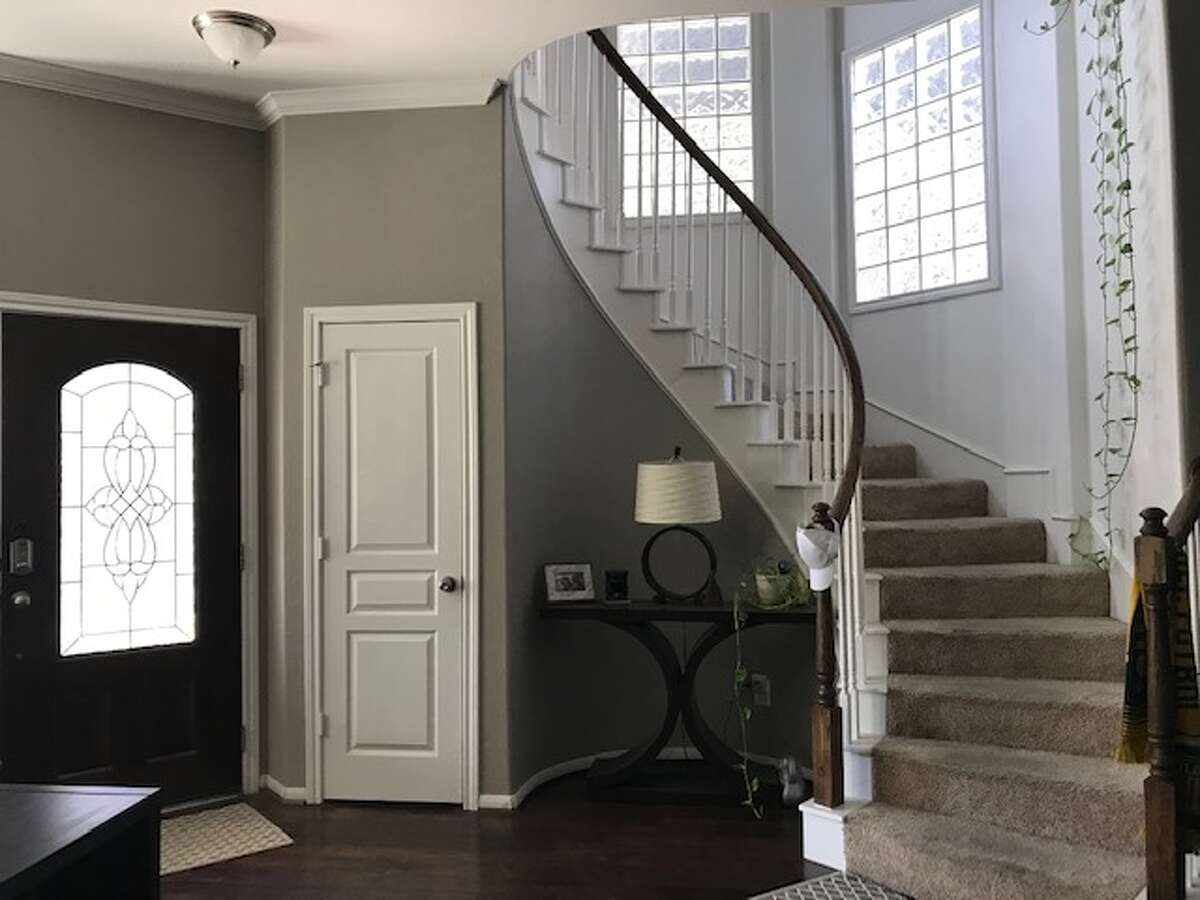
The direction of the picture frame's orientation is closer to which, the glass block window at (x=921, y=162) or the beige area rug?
the beige area rug

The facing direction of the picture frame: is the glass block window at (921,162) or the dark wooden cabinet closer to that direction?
the dark wooden cabinet

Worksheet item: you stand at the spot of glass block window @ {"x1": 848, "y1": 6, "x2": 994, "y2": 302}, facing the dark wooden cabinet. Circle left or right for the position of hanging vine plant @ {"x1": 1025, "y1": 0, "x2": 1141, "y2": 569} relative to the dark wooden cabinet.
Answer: left

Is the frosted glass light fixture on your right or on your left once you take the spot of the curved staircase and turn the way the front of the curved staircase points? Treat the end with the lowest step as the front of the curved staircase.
on your right

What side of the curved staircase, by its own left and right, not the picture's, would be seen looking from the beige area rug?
right

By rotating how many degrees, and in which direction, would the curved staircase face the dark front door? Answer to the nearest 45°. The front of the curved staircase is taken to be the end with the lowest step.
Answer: approximately 90° to its right

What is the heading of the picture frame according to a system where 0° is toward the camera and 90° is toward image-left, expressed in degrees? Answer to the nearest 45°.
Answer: approximately 0°

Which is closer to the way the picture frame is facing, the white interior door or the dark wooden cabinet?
the dark wooden cabinet

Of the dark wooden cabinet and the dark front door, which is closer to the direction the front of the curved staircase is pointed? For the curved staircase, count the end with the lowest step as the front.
the dark wooden cabinet
